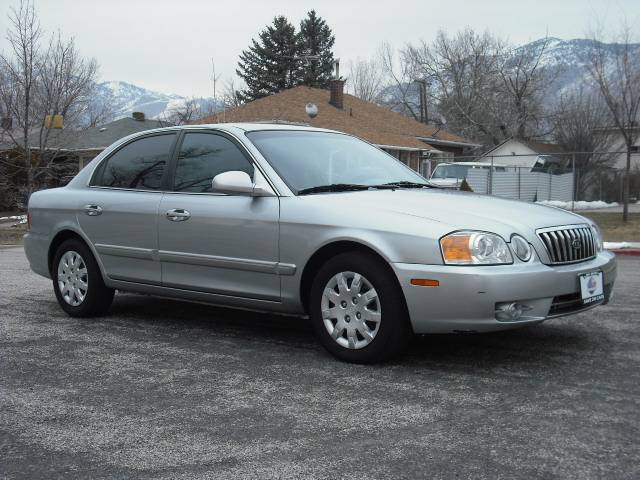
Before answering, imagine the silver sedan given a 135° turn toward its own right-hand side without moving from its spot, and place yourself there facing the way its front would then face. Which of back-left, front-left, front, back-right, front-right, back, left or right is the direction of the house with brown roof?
right

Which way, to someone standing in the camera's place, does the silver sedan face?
facing the viewer and to the right of the viewer

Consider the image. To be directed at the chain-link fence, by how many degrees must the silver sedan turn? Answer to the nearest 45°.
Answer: approximately 135° to its left
